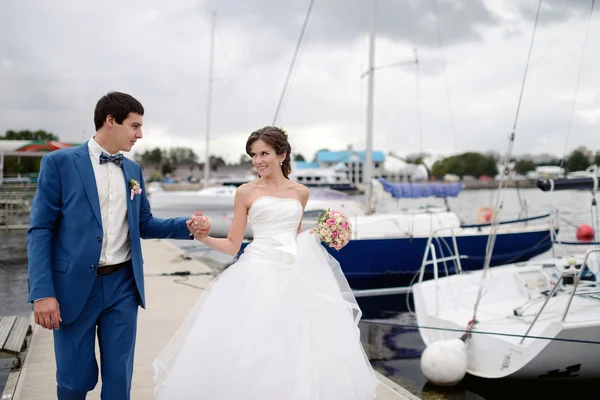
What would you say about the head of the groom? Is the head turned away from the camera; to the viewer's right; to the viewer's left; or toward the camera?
to the viewer's right

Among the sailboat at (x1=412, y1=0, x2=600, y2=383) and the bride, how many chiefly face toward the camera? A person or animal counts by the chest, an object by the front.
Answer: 1

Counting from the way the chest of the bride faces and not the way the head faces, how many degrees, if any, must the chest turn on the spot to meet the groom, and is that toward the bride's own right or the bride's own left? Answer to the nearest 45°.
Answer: approximately 90° to the bride's own right

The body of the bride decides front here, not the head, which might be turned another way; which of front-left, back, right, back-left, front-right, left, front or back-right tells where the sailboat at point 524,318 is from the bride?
back-left

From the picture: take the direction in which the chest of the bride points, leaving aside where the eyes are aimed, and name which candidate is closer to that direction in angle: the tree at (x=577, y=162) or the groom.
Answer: the groom

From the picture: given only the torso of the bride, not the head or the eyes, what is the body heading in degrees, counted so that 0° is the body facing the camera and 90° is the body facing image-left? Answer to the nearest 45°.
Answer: approximately 0°

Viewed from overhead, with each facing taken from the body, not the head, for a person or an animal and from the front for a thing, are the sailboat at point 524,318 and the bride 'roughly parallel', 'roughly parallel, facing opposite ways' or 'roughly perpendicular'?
roughly perpendicular

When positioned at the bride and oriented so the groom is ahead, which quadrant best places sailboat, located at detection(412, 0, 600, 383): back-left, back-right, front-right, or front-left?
back-right
